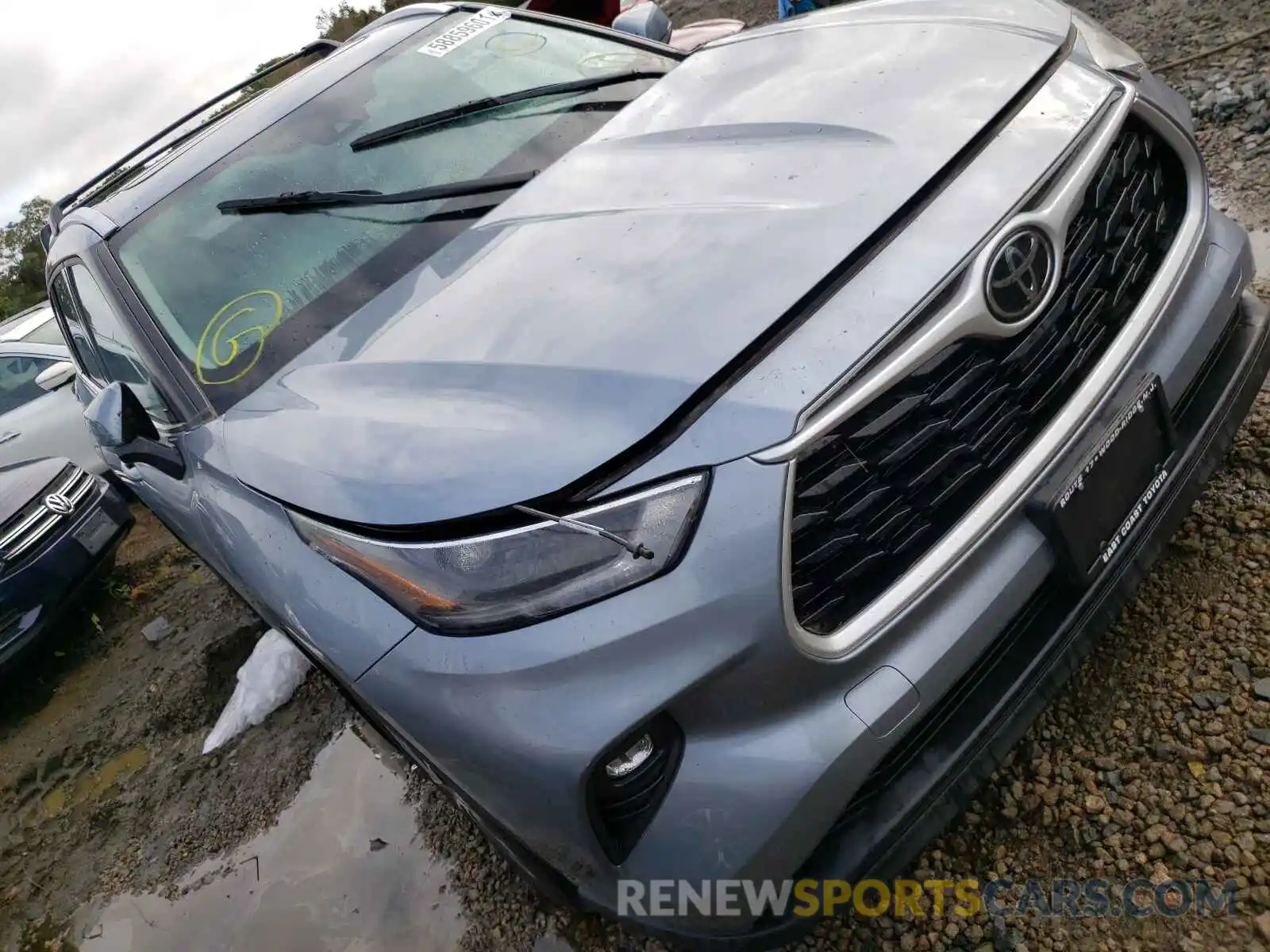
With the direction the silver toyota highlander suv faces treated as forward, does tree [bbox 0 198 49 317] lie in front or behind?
behind

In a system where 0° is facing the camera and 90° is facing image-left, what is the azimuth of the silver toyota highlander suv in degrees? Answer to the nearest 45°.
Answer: approximately 315°

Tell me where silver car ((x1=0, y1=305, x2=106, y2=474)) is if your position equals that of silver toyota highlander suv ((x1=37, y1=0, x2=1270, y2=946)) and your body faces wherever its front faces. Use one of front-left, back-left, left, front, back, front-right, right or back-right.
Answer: back

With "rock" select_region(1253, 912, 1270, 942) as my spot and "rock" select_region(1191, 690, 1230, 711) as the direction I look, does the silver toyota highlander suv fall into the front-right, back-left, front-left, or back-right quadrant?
front-left
